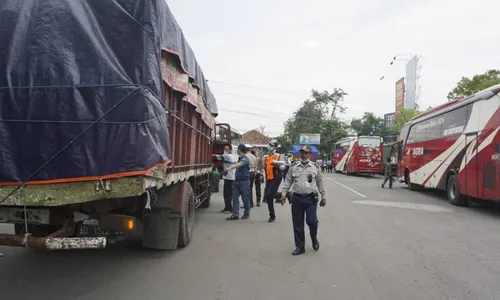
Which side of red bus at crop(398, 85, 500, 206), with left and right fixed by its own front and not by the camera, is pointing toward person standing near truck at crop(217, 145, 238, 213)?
left

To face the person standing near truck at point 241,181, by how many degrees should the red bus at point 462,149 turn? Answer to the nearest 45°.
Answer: approximately 90° to its left

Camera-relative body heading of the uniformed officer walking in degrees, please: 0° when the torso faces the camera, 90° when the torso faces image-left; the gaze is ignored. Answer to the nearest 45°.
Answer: approximately 0°

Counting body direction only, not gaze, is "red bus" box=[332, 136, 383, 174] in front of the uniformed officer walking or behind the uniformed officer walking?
behind

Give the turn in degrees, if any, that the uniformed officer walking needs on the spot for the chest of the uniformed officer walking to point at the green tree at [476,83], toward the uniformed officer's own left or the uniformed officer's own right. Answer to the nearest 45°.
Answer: approximately 135° to the uniformed officer's own left

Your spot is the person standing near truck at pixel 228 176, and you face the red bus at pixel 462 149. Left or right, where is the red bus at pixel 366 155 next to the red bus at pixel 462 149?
left

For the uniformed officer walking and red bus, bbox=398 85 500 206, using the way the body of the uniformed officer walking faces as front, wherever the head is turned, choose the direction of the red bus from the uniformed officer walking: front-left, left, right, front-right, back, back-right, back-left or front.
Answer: back-left
